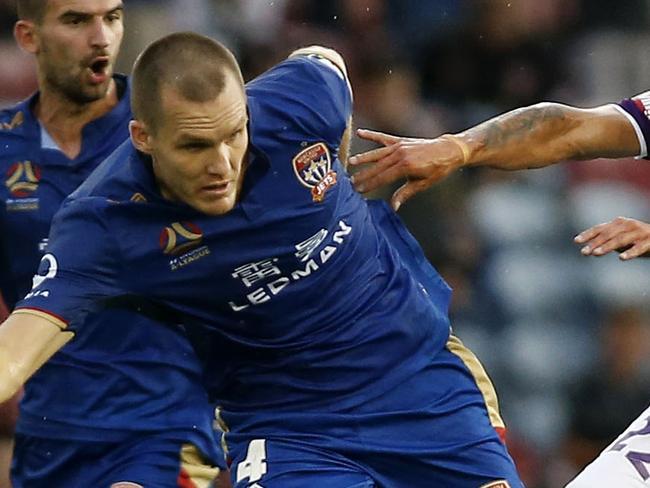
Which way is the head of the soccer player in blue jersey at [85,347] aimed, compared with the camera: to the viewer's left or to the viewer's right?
to the viewer's right

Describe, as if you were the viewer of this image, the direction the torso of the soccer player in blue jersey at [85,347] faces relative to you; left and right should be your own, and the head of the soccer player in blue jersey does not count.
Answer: facing the viewer and to the right of the viewer

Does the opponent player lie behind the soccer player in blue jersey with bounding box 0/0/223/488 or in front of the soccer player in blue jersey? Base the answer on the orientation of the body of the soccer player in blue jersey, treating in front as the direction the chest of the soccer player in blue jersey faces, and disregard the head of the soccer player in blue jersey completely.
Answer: in front

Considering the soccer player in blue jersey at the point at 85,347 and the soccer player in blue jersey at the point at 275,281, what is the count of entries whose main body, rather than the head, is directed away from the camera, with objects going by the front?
0

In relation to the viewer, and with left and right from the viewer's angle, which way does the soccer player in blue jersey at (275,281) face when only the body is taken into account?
facing the viewer

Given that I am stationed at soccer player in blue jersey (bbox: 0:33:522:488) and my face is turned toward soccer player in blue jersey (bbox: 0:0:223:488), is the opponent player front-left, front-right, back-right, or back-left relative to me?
back-right
